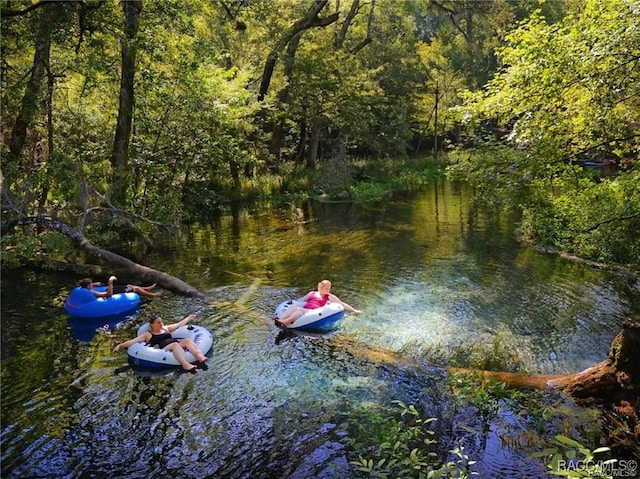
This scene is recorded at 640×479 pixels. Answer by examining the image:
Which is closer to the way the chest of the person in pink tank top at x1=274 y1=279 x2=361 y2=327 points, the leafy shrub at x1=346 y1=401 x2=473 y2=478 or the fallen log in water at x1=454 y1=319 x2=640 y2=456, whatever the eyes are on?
the leafy shrub

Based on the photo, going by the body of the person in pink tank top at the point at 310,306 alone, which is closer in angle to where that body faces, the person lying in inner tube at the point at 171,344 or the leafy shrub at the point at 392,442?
the person lying in inner tube

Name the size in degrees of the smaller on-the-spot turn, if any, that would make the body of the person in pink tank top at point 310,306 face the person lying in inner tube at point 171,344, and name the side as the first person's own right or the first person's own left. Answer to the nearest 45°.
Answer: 0° — they already face them

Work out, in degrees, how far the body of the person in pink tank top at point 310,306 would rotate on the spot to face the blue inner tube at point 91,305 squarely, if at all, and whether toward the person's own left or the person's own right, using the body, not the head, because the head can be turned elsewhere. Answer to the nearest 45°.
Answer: approximately 45° to the person's own right

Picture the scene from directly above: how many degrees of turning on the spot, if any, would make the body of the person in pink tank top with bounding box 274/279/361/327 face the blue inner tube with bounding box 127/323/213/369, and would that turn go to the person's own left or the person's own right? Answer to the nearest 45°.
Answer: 0° — they already face it

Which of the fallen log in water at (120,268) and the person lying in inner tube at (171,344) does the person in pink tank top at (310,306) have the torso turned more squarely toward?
the person lying in inner tube

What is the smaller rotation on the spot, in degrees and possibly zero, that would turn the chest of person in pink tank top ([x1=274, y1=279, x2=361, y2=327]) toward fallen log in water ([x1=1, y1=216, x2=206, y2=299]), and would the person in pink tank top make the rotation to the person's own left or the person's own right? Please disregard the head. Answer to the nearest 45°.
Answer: approximately 90° to the person's own right

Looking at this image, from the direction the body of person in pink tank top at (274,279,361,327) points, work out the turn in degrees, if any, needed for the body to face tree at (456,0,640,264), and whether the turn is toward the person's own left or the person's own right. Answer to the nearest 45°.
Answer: approximately 135° to the person's own left

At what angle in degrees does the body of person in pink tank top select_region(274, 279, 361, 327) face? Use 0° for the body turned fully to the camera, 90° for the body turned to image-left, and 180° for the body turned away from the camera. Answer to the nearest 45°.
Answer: approximately 45°

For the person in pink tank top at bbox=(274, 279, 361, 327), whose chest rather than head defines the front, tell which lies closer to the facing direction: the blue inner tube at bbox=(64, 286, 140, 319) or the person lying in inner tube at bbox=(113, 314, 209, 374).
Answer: the person lying in inner tube

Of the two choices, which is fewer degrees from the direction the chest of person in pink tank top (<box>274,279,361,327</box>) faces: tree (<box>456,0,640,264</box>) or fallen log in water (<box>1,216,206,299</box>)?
the fallen log in water
